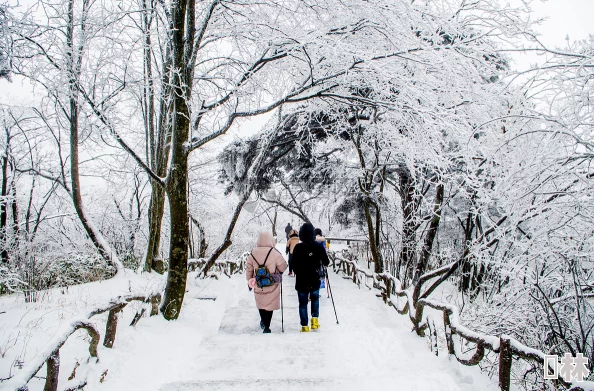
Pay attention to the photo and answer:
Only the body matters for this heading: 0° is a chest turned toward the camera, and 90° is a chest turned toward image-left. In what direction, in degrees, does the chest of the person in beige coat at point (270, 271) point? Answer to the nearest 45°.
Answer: approximately 180°

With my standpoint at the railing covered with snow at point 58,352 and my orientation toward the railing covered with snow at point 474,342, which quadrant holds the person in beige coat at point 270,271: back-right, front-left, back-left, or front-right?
front-left

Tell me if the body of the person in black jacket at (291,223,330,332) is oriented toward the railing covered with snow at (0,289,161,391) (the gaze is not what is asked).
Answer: no

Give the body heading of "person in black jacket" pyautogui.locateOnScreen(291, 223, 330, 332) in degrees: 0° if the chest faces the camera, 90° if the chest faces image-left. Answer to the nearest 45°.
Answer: approximately 180°

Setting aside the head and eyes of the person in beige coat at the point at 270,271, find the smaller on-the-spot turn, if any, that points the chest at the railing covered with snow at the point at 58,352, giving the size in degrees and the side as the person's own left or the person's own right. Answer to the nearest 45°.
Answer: approximately 135° to the person's own left

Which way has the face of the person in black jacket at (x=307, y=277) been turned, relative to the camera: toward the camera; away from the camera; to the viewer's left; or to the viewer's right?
away from the camera
